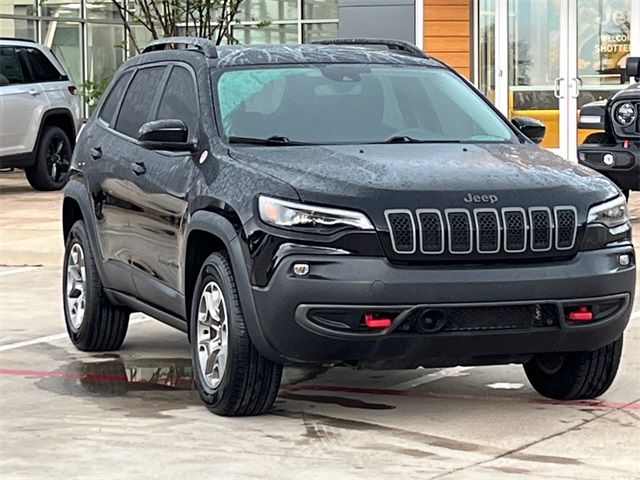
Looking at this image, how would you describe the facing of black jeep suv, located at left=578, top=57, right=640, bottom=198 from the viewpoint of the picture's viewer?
facing the viewer and to the left of the viewer

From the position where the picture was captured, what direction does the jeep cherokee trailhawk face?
facing the viewer and to the right of the viewer

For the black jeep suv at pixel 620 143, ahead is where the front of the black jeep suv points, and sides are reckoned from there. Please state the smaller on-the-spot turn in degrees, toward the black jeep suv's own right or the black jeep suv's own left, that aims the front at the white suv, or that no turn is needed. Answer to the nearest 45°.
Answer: approximately 90° to the black jeep suv's own right

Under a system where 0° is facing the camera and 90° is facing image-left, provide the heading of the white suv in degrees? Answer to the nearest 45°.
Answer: approximately 45°

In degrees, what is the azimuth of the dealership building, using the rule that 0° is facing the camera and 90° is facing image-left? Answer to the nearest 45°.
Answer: approximately 0°

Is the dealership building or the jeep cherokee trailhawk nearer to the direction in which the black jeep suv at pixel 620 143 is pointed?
the jeep cherokee trailhawk

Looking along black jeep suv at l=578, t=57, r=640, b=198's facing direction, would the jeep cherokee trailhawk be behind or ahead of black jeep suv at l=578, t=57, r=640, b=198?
ahead

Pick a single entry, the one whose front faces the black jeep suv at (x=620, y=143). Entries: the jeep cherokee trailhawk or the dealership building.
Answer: the dealership building

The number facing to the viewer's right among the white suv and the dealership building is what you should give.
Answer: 0

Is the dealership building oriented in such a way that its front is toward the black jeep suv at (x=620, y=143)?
yes

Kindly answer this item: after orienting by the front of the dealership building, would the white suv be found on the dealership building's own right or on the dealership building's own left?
on the dealership building's own right
